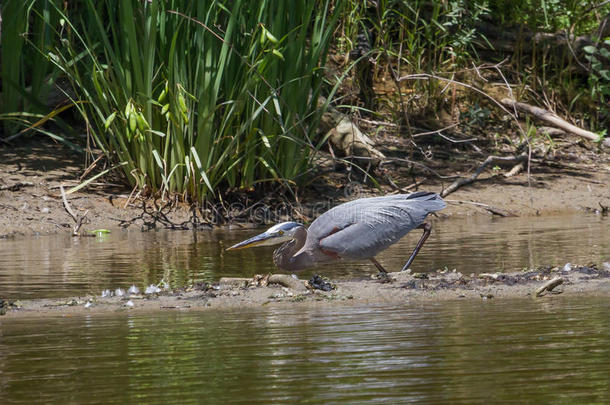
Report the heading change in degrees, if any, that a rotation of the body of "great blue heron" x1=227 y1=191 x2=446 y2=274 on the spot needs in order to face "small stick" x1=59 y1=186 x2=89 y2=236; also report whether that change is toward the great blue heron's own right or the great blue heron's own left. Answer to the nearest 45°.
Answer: approximately 45° to the great blue heron's own right

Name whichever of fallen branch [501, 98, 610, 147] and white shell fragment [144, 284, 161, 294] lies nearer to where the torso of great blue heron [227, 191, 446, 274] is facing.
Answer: the white shell fragment

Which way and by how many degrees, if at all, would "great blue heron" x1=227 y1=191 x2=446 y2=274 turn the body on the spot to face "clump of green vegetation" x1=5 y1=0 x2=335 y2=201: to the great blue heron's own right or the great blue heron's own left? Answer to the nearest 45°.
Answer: approximately 45° to the great blue heron's own right

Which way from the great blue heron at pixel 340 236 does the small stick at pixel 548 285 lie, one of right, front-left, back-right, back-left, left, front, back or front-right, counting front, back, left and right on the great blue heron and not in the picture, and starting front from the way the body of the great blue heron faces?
back-left

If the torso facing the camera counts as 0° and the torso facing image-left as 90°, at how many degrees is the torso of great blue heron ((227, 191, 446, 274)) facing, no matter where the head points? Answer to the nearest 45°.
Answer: approximately 90°

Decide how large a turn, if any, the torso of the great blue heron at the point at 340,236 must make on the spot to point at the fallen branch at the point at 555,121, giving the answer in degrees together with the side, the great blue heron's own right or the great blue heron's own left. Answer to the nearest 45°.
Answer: approximately 135° to the great blue heron's own right

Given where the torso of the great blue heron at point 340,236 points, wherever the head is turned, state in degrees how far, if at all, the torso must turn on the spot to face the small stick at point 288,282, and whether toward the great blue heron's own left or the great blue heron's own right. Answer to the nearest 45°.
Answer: approximately 45° to the great blue heron's own left

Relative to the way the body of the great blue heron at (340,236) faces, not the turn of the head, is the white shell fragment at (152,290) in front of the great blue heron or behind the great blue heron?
in front

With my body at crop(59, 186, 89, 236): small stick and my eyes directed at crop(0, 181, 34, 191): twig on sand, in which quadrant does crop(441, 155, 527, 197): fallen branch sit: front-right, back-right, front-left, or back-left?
back-right

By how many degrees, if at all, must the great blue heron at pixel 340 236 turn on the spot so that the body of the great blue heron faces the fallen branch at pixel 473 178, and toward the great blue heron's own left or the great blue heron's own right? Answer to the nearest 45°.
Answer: approximately 90° to the great blue heron's own right

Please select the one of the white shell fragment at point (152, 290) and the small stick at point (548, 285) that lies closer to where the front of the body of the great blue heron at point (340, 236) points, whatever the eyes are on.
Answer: the white shell fragment
